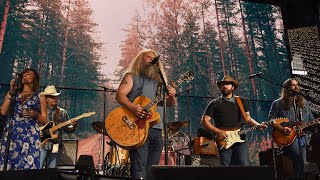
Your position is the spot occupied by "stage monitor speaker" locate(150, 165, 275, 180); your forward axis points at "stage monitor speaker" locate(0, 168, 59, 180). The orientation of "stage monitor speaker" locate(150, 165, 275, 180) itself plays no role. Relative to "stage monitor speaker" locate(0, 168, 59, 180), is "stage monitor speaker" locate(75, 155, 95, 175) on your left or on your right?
right

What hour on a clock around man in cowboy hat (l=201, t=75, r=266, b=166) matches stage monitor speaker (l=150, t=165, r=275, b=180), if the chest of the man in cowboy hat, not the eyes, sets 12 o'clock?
The stage monitor speaker is roughly at 12 o'clock from the man in cowboy hat.

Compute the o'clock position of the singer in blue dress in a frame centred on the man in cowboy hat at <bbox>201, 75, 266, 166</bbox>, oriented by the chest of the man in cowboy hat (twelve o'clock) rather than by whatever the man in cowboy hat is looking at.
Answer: The singer in blue dress is roughly at 2 o'clock from the man in cowboy hat.

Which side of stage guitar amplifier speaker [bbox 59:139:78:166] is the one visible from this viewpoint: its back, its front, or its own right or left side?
front

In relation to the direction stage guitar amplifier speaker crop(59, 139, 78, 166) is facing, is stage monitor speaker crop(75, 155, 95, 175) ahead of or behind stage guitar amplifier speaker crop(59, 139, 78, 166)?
ahead

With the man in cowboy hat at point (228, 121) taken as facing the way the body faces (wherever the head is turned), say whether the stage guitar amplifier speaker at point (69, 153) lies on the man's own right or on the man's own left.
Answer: on the man's own right

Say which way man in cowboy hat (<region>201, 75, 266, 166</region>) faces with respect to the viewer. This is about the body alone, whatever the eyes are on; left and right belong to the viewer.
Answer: facing the viewer

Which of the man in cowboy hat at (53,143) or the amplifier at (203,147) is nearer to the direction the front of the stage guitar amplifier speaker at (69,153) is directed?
the man in cowboy hat

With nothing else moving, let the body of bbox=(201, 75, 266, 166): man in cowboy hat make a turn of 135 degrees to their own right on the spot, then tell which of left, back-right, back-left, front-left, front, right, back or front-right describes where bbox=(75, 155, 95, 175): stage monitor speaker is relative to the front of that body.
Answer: left

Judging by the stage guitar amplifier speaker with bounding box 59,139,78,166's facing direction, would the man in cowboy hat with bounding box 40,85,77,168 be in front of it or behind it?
in front

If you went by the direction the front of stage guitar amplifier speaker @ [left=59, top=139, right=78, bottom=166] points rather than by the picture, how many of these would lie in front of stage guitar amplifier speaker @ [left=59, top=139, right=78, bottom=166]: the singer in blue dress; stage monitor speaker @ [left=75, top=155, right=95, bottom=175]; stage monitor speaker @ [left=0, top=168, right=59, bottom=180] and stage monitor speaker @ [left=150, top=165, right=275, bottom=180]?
4
